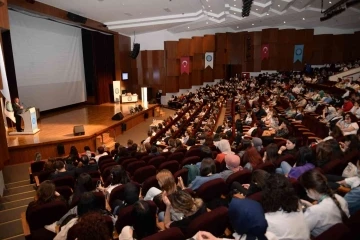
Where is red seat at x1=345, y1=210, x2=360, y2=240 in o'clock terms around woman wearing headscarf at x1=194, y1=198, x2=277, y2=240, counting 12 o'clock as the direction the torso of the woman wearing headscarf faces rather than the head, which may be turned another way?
The red seat is roughly at 4 o'clock from the woman wearing headscarf.

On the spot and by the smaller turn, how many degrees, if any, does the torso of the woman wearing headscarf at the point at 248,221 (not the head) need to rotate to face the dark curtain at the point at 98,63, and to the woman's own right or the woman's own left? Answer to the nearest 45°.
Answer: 0° — they already face it

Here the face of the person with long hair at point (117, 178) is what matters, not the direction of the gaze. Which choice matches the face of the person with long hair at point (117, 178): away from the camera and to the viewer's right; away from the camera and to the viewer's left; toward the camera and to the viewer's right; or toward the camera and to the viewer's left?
away from the camera and to the viewer's left

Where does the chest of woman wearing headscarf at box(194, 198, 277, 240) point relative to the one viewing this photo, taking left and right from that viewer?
facing away from the viewer and to the left of the viewer

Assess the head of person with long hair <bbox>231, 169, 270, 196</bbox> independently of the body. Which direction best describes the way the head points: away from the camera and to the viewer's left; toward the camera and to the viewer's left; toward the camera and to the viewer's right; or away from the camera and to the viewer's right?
away from the camera and to the viewer's left

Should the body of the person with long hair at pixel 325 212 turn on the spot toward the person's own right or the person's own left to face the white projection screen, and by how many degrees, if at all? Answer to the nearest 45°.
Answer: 0° — they already face it

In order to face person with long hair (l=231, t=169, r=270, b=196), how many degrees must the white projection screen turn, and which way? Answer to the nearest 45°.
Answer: approximately 45° to its right

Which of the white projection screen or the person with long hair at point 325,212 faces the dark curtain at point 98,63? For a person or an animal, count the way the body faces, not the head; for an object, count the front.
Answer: the person with long hair

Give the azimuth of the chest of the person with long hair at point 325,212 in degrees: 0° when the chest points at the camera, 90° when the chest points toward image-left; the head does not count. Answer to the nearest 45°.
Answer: approximately 135°

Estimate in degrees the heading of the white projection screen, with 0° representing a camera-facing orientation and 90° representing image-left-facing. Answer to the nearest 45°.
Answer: approximately 315°

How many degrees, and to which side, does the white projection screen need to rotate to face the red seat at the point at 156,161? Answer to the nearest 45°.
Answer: approximately 45° to its right

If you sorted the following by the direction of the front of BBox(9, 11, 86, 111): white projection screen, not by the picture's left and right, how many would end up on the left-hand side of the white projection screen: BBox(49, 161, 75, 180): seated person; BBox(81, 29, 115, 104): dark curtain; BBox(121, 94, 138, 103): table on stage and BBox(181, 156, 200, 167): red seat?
2

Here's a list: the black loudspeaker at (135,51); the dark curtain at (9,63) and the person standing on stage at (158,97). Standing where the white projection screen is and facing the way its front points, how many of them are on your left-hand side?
2

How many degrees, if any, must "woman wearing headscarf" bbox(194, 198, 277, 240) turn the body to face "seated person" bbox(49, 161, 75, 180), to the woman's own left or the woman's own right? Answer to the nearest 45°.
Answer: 0° — they already face them
